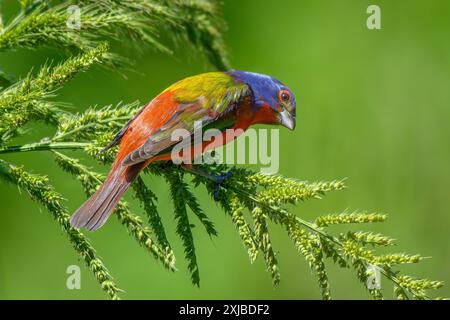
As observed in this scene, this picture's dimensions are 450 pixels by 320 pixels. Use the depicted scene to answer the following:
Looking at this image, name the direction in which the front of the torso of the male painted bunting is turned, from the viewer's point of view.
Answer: to the viewer's right
